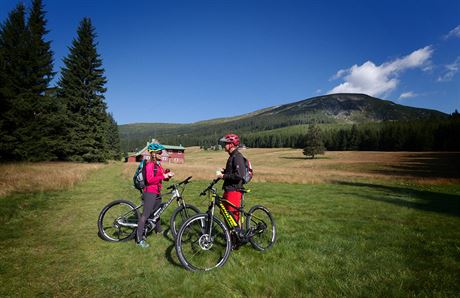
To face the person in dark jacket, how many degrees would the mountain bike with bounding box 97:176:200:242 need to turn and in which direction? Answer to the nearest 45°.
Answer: approximately 45° to its right

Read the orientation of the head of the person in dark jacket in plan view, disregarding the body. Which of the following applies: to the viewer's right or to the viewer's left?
to the viewer's left

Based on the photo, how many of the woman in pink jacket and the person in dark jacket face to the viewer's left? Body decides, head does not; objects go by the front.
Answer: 1

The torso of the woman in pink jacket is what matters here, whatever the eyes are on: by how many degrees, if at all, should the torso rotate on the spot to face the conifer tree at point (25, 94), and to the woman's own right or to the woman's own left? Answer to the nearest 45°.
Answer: approximately 135° to the woman's own left

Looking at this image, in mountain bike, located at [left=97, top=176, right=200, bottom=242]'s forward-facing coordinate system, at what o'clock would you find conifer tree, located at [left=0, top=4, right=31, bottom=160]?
The conifer tree is roughly at 8 o'clock from the mountain bike.

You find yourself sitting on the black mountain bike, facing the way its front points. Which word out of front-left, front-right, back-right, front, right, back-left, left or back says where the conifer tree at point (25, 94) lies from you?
right

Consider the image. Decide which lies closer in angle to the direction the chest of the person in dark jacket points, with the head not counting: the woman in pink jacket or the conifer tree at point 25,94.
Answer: the woman in pink jacket

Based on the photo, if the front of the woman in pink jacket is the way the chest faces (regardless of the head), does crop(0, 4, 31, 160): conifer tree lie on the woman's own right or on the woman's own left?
on the woman's own left

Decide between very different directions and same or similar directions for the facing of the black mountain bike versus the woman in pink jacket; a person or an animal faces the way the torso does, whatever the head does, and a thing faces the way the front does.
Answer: very different directions

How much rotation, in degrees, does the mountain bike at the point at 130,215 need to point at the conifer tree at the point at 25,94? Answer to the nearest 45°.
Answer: approximately 135° to its left

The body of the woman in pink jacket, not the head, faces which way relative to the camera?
to the viewer's right

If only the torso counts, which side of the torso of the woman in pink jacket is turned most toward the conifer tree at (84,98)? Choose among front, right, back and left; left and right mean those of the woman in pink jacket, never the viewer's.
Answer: left

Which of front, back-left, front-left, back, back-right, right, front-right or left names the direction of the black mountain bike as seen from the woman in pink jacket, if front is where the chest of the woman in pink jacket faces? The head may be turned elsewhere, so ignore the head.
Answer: front-right

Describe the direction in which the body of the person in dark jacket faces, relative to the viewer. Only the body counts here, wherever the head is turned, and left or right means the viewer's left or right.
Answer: facing to the left of the viewer

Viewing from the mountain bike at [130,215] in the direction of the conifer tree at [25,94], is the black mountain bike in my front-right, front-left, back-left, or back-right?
back-right

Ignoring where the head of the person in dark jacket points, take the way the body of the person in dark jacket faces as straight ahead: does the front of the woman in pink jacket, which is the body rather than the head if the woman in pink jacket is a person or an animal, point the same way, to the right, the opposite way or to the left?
the opposite way

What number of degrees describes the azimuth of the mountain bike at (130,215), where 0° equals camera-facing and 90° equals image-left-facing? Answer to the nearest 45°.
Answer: approximately 270°
